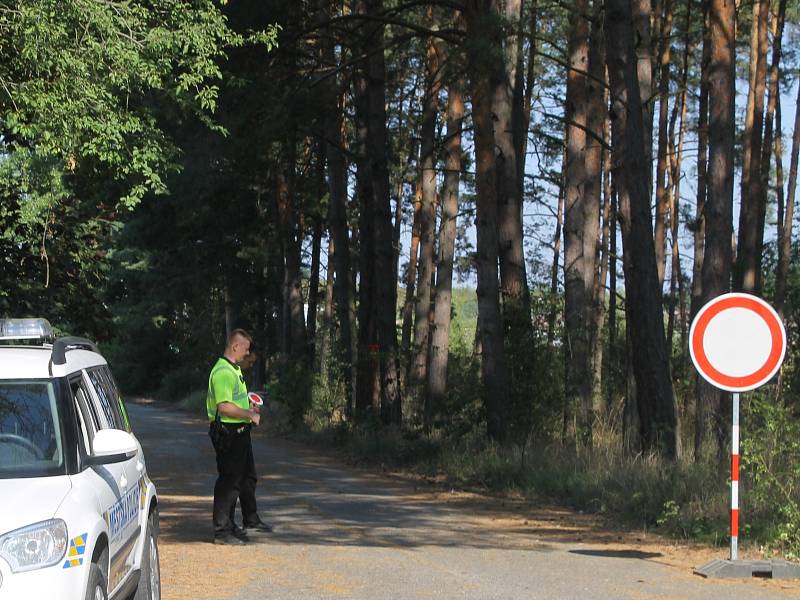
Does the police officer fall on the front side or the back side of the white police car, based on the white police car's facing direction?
on the back side

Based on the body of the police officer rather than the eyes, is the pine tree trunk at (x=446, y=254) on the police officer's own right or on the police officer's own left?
on the police officer's own left

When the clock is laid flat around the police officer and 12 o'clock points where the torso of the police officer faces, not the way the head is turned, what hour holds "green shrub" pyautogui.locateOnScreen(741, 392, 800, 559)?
The green shrub is roughly at 12 o'clock from the police officer.

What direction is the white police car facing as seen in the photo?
toward the camera

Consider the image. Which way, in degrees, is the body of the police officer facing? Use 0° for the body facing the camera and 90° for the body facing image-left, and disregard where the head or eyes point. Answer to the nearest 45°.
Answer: approximately 270°

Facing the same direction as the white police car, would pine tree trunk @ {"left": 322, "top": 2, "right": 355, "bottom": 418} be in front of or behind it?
behind

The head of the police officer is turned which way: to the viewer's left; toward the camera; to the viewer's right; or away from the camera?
to the viewer's right

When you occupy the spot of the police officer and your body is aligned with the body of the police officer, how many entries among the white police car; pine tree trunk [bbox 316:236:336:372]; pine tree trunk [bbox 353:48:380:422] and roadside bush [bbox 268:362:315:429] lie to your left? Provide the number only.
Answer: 3

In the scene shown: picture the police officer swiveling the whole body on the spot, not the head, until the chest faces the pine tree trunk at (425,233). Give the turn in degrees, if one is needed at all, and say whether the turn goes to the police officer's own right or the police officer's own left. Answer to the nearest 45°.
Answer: approximately 90° to the police officer's own left

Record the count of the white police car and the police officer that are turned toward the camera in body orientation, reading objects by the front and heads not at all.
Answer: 1

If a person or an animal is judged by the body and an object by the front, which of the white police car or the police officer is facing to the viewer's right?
the police officer

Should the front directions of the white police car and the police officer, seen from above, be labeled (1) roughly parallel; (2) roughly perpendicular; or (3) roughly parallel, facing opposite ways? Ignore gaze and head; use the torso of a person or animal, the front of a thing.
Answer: roughly perpendicular

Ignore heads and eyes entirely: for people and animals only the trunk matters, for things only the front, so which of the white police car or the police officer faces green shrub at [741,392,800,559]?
the police officer
